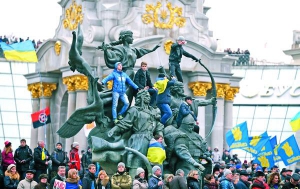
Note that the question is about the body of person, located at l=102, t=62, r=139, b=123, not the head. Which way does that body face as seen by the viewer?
toward the camera
